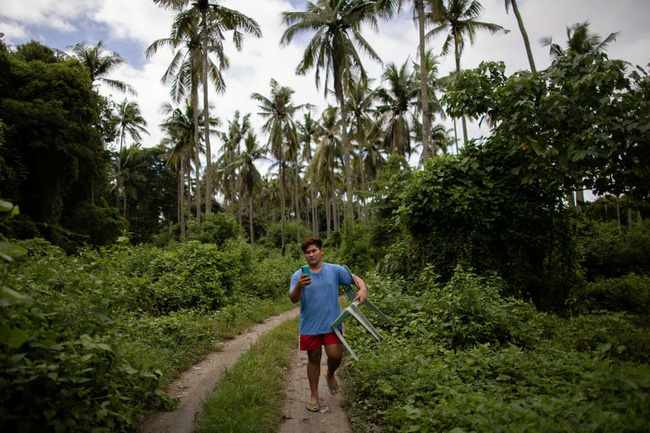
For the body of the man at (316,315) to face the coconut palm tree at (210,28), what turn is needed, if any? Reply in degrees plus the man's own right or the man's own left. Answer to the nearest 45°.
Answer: approximately 180°

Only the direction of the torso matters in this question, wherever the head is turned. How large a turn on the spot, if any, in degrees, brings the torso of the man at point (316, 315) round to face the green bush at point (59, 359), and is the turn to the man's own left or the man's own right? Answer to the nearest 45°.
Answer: approximately 45° to the man's own right

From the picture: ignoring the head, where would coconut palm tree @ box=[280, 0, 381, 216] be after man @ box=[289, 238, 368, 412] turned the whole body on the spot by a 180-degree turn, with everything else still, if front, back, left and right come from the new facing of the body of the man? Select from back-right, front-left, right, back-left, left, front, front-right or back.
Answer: front

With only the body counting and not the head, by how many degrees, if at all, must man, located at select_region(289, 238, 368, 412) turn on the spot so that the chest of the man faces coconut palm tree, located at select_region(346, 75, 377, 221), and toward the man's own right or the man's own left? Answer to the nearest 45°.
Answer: approximately 180°

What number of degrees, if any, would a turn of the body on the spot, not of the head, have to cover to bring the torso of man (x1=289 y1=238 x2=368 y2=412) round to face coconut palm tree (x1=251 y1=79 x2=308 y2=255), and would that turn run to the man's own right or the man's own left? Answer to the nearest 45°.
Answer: approximately 180°

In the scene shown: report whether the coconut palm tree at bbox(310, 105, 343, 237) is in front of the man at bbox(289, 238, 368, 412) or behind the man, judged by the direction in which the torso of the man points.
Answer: behind

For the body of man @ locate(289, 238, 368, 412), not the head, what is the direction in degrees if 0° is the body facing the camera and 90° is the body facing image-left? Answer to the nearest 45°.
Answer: approximately 0°

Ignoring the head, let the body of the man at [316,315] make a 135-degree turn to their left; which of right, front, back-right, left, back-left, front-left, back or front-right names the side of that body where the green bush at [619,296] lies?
front

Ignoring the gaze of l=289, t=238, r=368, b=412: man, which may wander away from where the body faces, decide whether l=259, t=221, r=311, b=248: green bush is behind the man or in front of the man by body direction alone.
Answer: behind

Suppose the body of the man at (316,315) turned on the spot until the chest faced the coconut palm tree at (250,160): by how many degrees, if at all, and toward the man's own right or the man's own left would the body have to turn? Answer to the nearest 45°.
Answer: approximately 180°

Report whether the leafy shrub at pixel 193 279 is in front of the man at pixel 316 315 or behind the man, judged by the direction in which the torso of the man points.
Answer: behind

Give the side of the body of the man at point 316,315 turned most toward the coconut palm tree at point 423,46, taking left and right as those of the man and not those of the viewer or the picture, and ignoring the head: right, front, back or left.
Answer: back
